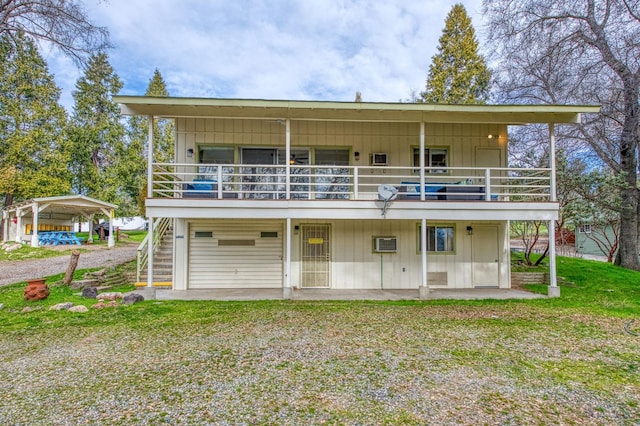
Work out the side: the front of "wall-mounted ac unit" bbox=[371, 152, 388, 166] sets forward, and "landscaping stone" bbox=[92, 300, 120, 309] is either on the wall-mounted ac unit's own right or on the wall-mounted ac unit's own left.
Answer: on the wall-mounted ac unit's own right

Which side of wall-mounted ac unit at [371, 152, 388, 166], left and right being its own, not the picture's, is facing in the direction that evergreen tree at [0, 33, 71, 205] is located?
right

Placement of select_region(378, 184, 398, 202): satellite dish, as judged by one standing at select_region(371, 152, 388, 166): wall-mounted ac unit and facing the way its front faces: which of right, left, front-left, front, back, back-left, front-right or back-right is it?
front

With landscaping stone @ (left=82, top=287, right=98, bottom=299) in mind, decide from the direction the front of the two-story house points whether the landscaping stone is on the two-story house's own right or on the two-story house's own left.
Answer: on the two-story house's own right

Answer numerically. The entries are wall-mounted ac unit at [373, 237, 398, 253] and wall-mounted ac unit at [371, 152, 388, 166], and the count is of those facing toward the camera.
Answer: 2

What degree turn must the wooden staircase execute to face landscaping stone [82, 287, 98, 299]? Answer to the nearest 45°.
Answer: approximately 45° to its right

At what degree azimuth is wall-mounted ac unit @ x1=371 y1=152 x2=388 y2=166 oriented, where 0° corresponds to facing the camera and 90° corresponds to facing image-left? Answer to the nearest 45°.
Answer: approximately 0°

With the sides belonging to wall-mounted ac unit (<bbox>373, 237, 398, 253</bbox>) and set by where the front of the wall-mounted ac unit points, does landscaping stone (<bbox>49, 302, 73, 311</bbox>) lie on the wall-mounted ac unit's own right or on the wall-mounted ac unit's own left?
on the wall-mounted ac unit's own right

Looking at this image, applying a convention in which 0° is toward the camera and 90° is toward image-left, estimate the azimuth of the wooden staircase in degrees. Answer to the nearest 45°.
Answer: approximately 0°

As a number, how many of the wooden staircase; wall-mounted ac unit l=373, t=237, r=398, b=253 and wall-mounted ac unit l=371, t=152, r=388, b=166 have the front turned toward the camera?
3
